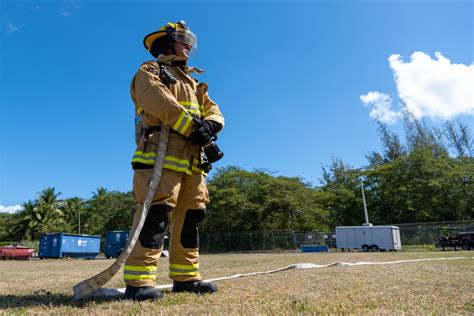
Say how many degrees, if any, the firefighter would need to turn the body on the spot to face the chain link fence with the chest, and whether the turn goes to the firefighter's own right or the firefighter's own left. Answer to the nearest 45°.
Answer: approximately 135° to the firefighter's own left

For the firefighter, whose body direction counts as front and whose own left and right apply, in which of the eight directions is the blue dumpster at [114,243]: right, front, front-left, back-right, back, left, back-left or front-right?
back-left

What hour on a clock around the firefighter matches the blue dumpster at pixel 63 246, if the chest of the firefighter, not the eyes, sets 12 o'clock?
The blue dumpster is roughly at 7 o'clock from the firefighter.

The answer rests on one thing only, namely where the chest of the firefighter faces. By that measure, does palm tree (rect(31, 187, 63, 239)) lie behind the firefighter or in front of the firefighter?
behind

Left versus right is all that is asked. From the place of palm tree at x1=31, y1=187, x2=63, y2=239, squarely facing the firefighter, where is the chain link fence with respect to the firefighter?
left

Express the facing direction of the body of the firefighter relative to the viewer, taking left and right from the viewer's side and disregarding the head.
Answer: facing the viewer and to the right of the viewer

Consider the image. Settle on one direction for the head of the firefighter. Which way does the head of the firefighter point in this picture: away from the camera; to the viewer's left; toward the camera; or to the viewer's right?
to the viewer's right

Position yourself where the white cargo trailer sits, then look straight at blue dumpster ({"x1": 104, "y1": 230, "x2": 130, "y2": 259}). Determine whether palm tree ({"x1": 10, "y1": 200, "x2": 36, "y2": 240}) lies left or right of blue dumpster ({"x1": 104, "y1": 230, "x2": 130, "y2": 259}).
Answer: right

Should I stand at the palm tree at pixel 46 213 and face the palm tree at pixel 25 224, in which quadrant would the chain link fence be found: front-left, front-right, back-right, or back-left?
back-left

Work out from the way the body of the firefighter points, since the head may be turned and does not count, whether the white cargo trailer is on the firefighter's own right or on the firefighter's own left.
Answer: on the firefighter's own left

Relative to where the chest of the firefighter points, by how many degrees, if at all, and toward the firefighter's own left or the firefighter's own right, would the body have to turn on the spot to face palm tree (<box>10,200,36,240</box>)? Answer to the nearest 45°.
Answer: approximately 135° to the firefighter's own left
